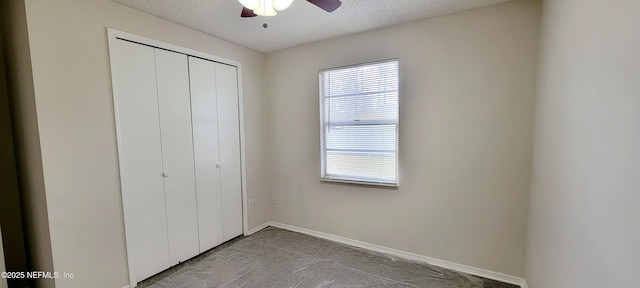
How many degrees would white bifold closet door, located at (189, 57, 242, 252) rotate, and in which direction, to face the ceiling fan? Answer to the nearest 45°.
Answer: approximately 45° to its right

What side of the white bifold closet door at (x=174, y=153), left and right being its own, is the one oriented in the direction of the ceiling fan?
front

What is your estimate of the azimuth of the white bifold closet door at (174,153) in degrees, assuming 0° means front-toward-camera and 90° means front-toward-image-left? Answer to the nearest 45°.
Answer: approximately 315°

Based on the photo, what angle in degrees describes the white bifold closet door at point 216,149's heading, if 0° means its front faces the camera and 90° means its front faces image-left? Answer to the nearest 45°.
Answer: approximately 315°

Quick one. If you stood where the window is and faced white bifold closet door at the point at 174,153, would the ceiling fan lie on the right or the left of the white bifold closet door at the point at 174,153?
left
